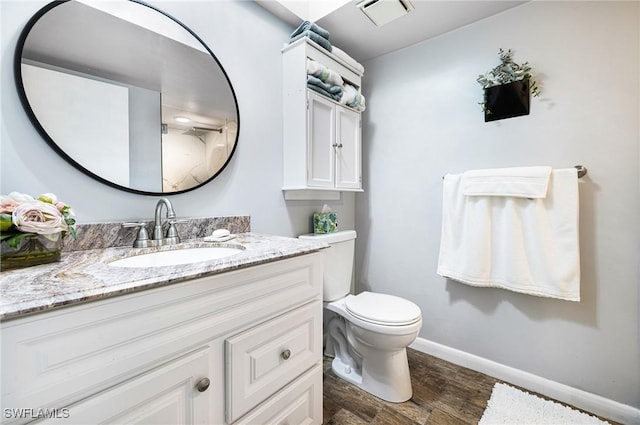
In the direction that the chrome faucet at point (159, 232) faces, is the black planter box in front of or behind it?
in front

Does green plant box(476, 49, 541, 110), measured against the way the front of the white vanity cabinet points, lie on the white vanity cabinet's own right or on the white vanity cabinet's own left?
on the white vanity cabinet's own left

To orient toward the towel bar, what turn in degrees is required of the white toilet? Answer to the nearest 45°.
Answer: approximately 45° to its left

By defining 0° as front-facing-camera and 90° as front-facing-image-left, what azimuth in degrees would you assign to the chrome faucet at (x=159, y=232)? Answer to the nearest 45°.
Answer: approximately 315°

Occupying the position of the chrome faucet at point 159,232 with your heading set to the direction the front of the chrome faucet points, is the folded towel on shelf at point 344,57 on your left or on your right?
on your left

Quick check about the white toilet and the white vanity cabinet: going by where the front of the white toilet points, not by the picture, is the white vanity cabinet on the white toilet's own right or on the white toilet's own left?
on the white toilet's own right
